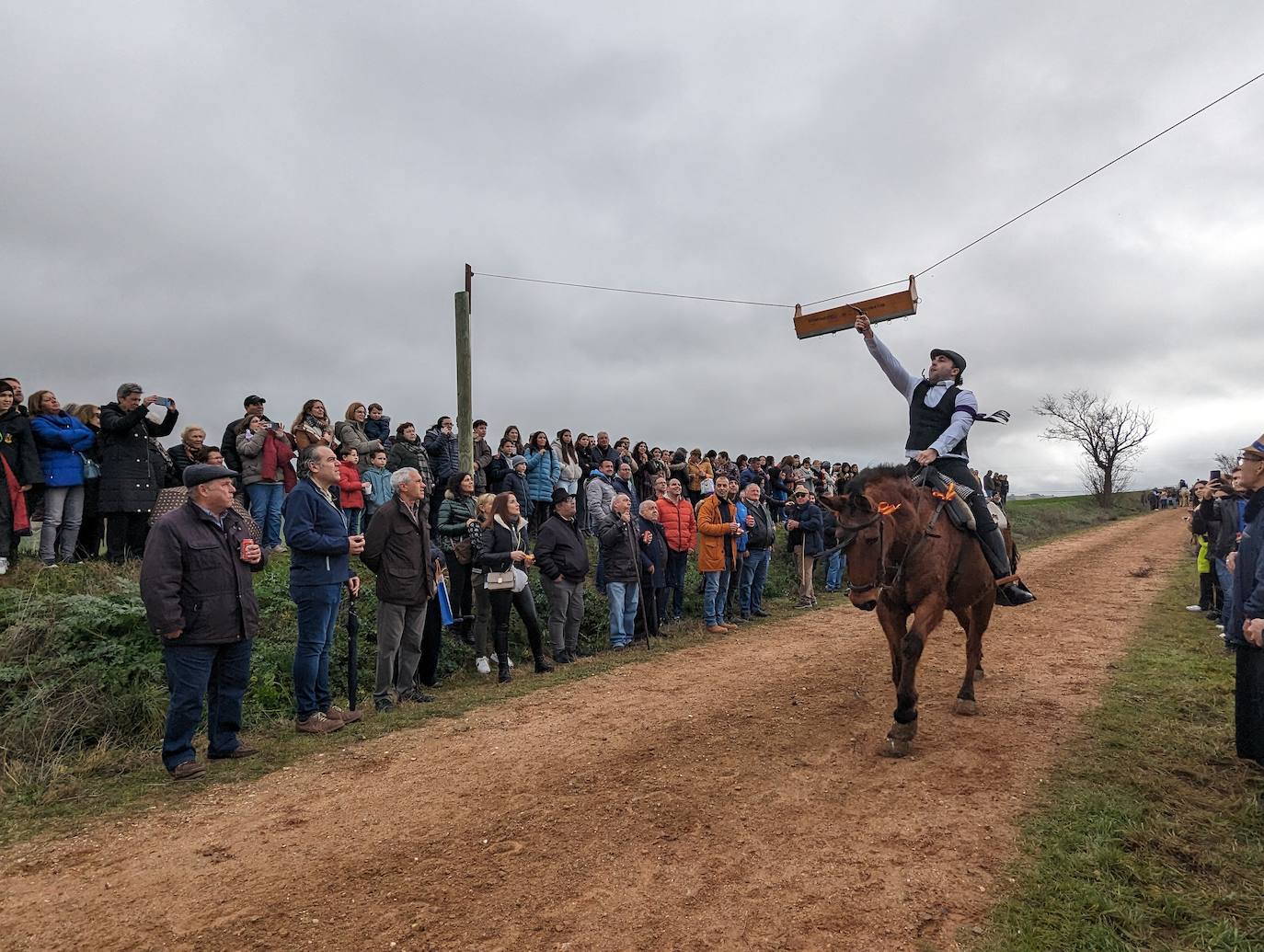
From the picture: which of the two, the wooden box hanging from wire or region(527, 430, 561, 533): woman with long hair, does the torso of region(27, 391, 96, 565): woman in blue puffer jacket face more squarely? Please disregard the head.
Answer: the wooden box hanging from wire

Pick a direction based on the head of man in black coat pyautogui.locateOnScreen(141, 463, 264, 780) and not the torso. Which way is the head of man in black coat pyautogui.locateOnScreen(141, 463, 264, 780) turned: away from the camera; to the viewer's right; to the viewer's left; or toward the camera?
to the viewer's right

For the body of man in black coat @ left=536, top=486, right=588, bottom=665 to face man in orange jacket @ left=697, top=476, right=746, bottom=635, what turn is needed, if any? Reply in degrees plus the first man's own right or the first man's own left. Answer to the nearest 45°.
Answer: approximately 90° to the first man's own left

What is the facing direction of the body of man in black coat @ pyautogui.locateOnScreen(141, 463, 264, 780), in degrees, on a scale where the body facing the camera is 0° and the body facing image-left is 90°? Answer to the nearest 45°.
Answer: approximately 315°

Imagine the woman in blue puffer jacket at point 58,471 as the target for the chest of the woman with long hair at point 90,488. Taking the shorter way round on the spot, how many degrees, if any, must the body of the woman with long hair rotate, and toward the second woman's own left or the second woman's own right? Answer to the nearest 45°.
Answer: approximately 135° to the second woman's own right

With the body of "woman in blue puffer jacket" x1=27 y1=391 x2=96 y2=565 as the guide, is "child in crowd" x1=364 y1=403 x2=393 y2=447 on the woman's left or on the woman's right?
on the woman's left

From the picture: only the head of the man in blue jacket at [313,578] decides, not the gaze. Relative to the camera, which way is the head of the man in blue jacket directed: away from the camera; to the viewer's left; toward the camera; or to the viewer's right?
to the viewer's right

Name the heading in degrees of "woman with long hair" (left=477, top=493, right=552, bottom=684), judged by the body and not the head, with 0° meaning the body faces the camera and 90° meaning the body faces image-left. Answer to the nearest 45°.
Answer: approximately 315°

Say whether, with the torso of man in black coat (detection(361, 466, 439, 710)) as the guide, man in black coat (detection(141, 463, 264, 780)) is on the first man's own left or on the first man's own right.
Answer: on the first man's own right

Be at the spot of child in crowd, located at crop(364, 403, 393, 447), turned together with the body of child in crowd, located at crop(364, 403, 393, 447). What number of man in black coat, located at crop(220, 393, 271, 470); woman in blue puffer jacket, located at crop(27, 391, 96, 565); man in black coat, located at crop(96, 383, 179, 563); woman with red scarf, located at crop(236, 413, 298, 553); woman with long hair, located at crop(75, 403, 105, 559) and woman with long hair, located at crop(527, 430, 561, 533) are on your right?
5
